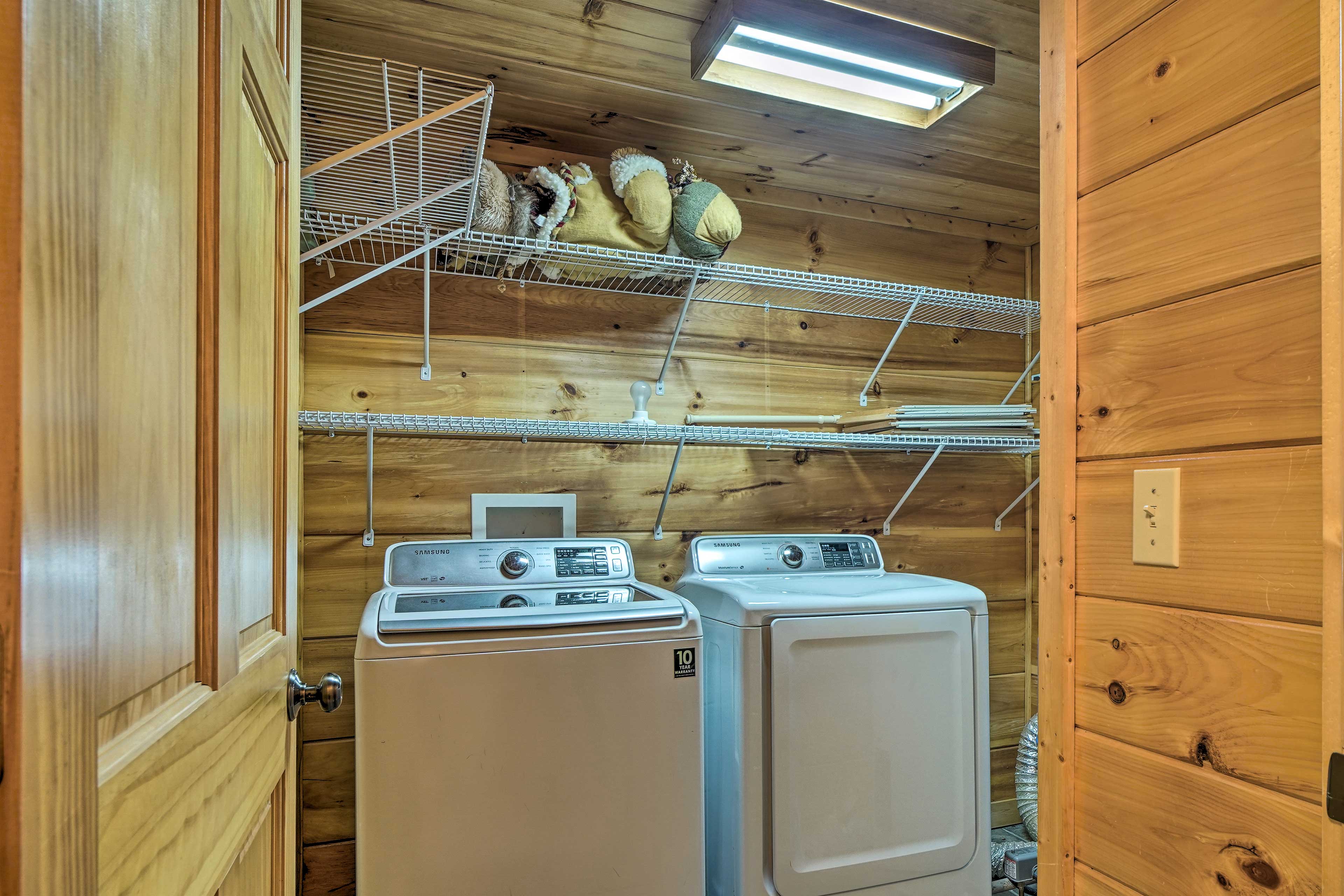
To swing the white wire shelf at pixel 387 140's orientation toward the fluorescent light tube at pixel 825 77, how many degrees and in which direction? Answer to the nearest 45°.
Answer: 0° — it already faces it

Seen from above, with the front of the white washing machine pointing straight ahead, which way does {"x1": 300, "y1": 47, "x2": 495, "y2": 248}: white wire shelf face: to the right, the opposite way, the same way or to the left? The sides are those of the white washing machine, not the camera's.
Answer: to the left

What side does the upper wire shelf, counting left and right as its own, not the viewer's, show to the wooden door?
front

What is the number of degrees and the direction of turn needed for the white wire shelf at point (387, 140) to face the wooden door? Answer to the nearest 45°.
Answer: approximately 90° to its right

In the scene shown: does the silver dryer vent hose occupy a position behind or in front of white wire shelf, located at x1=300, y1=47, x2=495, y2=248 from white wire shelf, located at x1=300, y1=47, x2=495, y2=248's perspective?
in front

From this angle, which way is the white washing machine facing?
toward the camera

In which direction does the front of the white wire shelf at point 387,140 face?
to the viewer's right

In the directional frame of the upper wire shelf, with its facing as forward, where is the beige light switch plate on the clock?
The beige light switch plate is roughly at 11 o'clock from the upper wire shelf.

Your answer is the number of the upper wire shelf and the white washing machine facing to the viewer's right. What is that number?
0

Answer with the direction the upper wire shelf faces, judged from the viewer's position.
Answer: facing the viewer
